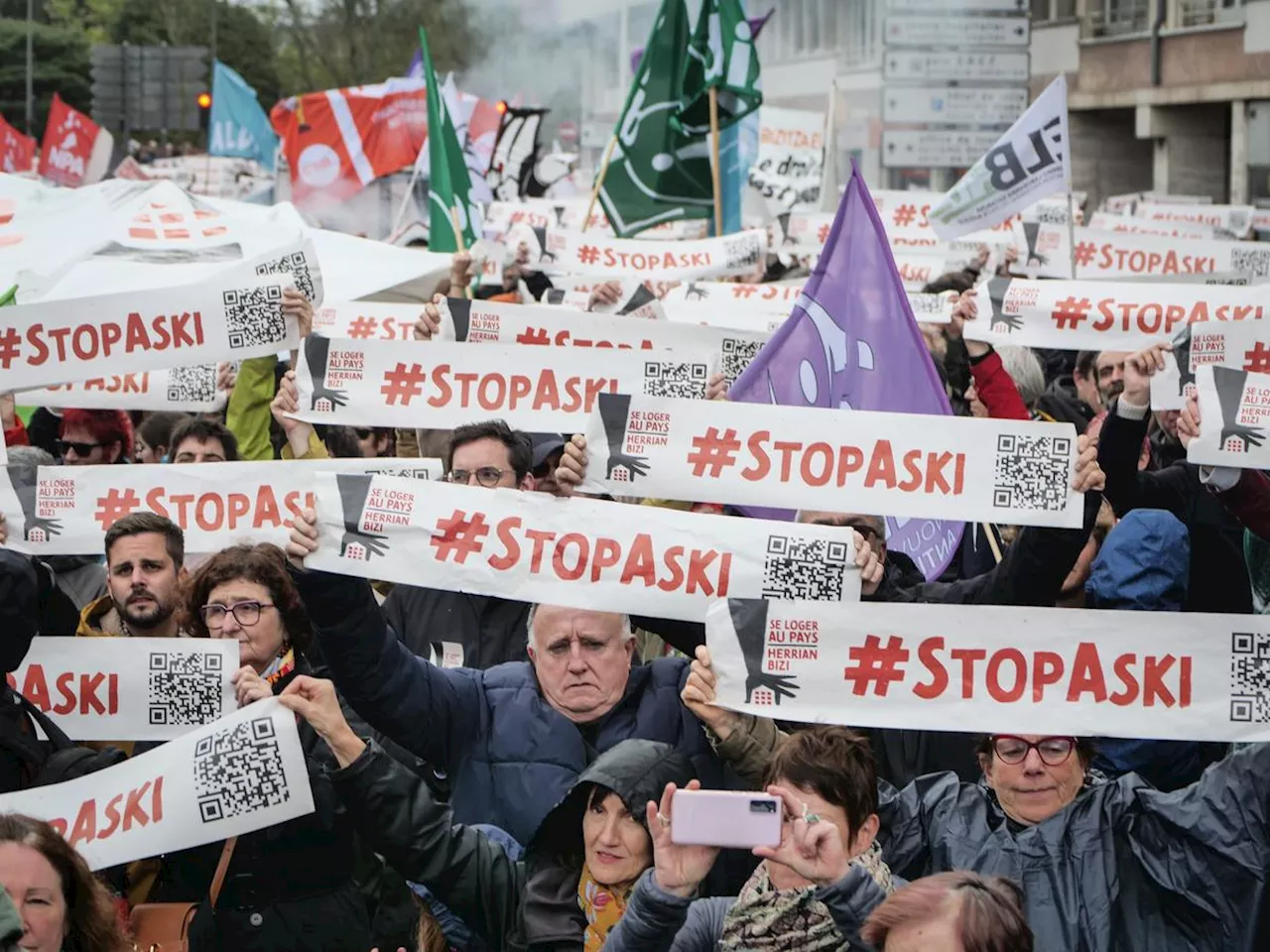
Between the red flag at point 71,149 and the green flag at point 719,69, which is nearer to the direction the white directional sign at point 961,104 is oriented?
the green flag

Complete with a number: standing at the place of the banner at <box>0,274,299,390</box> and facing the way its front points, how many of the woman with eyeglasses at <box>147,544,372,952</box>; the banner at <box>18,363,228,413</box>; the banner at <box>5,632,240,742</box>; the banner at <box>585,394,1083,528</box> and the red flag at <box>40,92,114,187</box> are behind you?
2

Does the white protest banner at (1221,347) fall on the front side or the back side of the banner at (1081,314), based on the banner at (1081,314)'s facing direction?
on the front side

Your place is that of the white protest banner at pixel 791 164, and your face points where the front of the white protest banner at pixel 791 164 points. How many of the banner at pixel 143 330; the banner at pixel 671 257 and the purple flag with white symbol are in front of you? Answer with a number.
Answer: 3

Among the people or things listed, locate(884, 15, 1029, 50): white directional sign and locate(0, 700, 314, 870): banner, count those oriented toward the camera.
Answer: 2

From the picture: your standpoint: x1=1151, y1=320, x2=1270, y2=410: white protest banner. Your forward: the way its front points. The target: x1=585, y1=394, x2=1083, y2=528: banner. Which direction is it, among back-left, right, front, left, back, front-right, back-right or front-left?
front-right

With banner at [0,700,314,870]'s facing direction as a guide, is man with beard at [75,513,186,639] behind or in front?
behind

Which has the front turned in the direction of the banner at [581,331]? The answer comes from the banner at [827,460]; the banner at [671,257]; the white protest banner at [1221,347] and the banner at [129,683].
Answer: the banner at [671,257]

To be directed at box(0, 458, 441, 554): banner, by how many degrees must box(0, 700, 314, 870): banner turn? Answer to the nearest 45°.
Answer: approximately 180°

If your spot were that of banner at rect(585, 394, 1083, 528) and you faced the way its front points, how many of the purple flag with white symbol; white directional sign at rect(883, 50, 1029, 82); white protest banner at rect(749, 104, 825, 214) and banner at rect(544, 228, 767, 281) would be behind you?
4

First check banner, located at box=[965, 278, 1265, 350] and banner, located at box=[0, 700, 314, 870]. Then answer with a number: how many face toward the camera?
2

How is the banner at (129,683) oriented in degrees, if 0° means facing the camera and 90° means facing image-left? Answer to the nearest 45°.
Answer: approximately 0°

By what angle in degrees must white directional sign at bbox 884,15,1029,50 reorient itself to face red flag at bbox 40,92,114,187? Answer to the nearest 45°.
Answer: approximately 90° to its right

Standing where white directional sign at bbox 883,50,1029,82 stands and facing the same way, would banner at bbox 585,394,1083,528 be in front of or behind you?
in front
